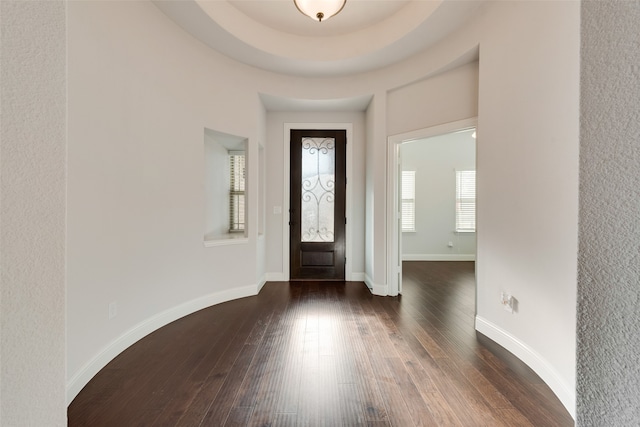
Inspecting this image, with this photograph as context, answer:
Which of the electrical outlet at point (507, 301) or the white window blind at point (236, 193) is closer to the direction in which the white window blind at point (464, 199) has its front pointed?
the electrical outlet

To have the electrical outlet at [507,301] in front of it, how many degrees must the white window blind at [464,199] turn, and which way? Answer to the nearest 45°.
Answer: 0° — it already faces it

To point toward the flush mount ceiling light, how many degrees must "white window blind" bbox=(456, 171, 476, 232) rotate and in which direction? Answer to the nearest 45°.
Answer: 0° — it already faces it

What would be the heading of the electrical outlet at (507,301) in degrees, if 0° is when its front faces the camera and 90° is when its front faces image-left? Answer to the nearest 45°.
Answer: approximately 45°

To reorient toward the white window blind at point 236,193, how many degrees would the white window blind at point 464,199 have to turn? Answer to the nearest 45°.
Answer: approximately 45° to its right
